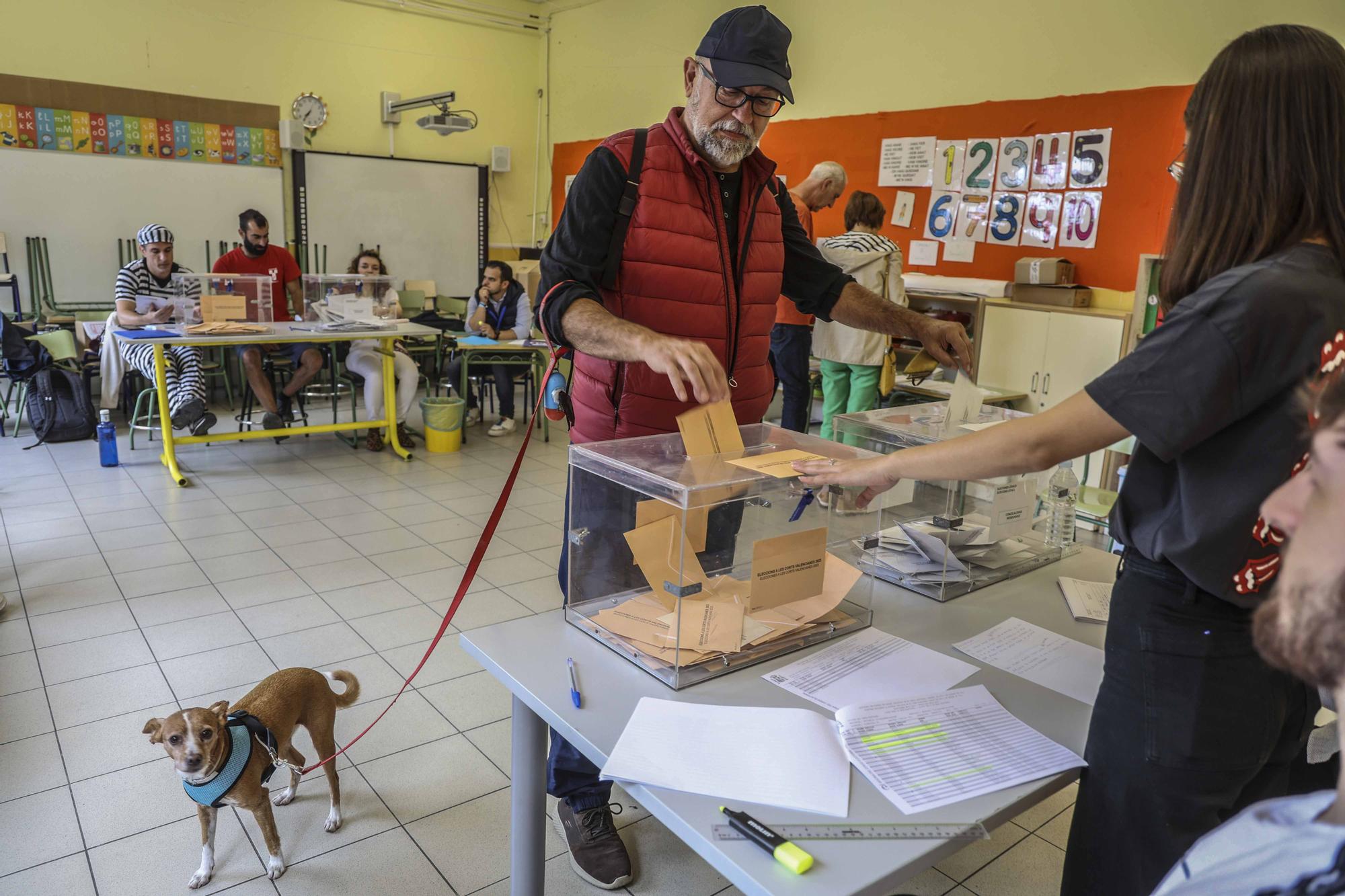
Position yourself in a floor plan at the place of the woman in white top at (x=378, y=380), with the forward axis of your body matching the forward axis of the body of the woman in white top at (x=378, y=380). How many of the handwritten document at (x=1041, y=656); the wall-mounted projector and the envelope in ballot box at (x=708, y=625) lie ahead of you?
2

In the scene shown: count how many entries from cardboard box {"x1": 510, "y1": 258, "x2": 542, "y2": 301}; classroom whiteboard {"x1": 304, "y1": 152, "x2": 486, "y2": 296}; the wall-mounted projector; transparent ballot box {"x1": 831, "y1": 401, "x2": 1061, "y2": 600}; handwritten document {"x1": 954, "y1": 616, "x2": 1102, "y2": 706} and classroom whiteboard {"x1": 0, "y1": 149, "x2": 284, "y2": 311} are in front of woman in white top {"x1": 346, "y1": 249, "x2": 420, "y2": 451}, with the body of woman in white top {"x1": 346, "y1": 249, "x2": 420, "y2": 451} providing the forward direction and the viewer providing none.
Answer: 2

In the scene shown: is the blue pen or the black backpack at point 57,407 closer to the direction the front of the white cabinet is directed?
the blue pen

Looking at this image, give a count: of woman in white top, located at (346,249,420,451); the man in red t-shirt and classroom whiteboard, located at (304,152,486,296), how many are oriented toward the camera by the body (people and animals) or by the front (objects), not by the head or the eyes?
3

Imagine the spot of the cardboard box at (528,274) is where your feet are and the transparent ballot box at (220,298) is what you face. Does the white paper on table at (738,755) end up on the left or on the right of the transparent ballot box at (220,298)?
left

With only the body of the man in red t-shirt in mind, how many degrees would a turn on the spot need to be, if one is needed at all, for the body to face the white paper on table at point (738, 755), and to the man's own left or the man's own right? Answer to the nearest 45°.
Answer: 0° — they already face it

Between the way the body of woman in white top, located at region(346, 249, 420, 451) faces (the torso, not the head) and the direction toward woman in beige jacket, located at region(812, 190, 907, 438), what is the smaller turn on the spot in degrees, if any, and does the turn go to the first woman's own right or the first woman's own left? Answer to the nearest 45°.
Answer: approximately 45° to the first woman's own left

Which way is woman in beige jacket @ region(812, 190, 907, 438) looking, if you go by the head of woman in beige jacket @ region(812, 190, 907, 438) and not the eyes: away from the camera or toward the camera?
away from the camera

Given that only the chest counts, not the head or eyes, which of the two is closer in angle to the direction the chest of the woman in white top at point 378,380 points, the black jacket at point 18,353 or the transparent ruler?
the transparent ruler

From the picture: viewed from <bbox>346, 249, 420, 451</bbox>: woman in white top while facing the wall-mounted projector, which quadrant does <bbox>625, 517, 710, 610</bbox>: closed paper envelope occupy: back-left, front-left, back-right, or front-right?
back-right

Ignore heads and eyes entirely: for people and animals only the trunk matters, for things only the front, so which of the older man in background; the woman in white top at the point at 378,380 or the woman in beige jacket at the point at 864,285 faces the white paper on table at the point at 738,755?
the woman in white top at the point at 378,380

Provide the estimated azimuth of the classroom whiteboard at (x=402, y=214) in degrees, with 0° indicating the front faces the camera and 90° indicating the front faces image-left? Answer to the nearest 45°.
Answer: approximately 0°

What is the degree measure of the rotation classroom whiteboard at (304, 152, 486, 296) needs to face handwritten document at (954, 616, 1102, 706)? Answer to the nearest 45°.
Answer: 0° — it already faces it

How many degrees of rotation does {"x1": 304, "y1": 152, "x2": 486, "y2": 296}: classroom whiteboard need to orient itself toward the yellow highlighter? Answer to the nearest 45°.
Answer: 0° — it already faces it
